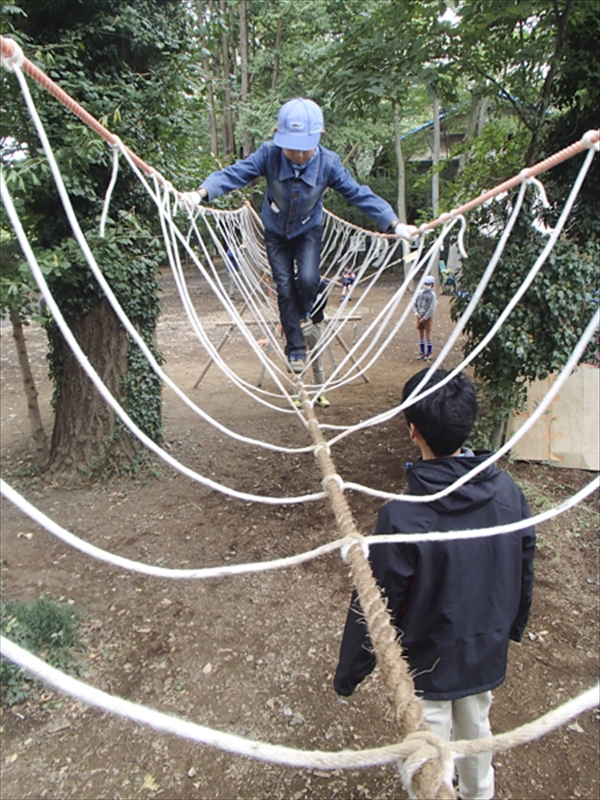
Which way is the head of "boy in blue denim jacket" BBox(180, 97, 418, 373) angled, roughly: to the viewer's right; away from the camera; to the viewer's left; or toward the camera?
toward the camera

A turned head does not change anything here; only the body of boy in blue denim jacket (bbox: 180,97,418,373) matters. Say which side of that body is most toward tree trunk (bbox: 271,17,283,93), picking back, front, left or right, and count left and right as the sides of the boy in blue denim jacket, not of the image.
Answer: back

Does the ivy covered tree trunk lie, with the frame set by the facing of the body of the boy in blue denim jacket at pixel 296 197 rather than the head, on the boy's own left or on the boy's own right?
on the boy's own right

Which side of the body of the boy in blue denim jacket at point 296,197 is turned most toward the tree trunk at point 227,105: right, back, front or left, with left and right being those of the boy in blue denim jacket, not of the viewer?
back

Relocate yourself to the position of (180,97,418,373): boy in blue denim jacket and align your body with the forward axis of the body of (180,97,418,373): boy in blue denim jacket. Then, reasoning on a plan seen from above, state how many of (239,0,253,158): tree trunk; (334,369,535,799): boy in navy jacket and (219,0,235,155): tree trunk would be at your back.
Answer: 2

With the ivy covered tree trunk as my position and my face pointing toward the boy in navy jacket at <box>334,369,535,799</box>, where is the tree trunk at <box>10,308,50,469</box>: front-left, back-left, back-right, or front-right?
back-right

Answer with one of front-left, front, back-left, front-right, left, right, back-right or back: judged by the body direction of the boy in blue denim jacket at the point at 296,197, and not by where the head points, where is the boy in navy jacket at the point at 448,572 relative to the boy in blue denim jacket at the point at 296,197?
front

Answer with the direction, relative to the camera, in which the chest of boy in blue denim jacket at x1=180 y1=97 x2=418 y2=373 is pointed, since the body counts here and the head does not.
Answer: toward the camera

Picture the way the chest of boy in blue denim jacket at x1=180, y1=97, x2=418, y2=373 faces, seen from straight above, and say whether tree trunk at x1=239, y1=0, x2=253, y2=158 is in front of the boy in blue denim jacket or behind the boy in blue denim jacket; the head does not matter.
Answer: behind

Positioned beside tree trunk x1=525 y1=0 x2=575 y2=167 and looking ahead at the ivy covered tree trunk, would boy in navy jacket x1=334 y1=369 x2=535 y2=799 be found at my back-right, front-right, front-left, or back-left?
front-left

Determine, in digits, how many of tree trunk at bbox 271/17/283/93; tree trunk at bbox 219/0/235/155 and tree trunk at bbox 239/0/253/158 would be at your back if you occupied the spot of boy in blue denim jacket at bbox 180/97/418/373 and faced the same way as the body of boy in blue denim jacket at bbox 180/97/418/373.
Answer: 3

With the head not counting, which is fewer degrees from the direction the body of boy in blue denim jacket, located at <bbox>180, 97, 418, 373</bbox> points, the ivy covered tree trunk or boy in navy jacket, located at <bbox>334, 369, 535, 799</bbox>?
the boy in navy jacket

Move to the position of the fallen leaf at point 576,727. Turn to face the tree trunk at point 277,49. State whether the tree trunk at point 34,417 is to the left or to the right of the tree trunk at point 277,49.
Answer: left

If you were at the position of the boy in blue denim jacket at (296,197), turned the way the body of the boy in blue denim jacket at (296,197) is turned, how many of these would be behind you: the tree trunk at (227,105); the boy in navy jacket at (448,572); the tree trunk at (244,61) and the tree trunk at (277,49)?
3
